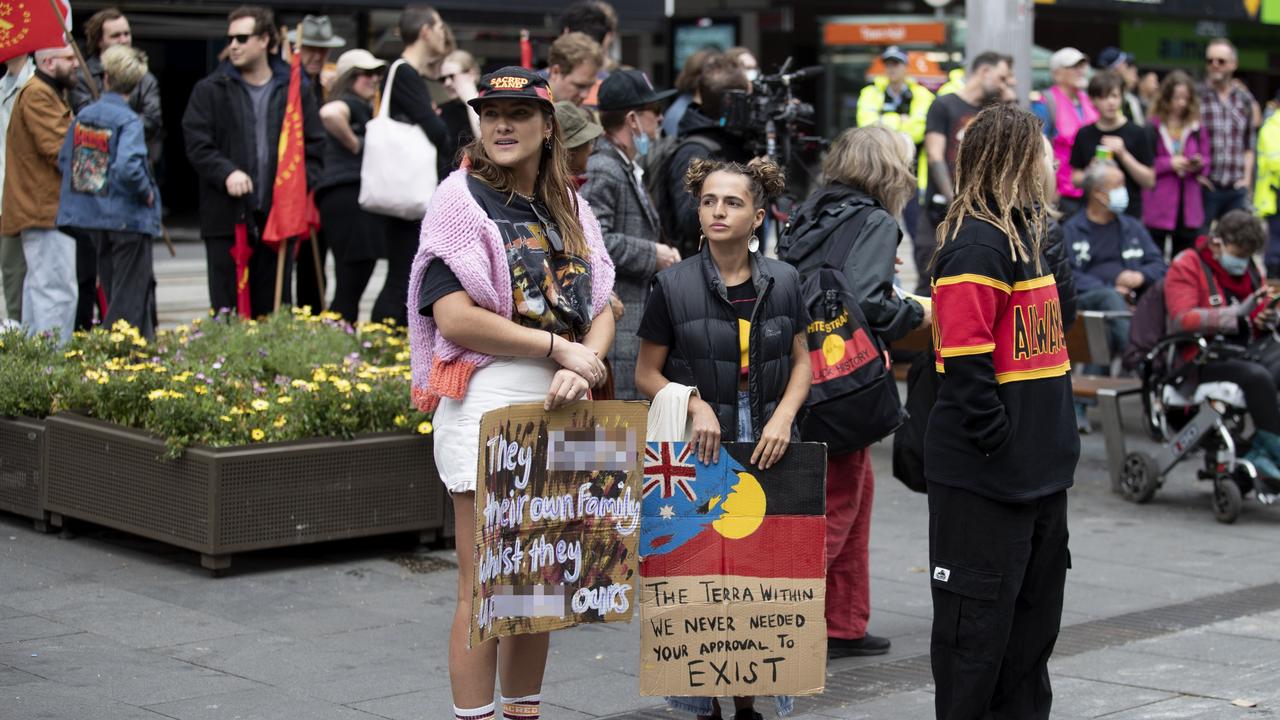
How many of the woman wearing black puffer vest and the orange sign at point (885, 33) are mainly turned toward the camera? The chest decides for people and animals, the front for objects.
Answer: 2

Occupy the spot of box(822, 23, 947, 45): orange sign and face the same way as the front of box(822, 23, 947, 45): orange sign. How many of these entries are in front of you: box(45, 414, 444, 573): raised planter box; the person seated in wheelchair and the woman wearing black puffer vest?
3

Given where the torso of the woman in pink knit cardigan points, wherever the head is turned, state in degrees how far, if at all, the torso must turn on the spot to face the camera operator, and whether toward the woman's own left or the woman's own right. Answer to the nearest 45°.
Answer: approximately 135° to the woman's own left

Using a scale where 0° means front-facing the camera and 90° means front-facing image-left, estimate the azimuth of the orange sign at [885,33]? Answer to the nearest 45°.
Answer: approximately 0°

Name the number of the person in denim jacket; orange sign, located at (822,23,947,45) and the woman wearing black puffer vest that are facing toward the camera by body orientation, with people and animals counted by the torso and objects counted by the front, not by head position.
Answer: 2

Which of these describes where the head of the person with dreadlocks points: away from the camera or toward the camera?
away from the camera

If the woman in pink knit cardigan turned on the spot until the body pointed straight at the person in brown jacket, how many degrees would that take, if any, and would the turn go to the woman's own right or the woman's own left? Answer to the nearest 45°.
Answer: approximately 180°

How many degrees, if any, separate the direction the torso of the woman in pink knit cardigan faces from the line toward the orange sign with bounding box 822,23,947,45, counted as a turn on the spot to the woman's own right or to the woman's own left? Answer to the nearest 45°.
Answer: approximately 135° to the woman's own left

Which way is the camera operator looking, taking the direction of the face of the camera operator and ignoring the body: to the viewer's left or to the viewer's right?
to the viewer's right

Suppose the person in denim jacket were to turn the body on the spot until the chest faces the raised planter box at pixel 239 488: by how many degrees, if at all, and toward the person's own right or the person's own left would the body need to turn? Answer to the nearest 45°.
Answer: approximately 135° to the person's own right

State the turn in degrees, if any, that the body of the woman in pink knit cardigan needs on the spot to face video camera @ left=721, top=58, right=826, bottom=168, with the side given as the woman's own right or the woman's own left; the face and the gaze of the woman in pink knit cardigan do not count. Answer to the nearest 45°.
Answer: approximately 135° to the woman's own left

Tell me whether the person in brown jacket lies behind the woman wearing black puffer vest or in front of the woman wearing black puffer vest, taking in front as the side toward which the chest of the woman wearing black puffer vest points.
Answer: behind
